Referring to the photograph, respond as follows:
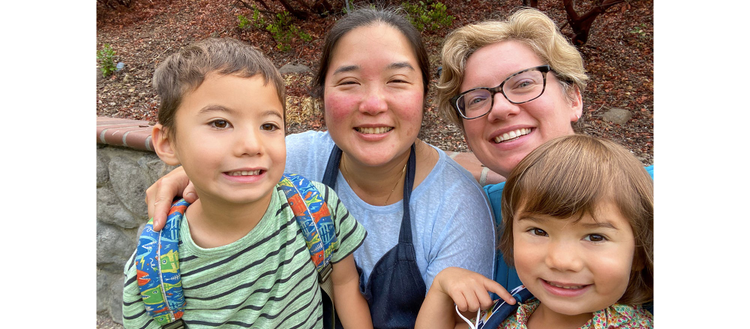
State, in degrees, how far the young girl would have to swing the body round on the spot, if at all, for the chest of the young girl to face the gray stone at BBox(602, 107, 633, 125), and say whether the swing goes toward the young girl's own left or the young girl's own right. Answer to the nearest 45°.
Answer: approximately 180°

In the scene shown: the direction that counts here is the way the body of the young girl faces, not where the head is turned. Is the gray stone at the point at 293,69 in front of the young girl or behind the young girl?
behind

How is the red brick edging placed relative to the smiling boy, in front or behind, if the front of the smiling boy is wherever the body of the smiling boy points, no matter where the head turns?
behind

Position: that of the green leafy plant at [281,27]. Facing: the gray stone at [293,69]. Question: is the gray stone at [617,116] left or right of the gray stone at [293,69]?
left

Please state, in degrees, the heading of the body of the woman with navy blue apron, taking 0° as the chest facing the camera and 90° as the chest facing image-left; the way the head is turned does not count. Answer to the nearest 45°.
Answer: approximately 0°

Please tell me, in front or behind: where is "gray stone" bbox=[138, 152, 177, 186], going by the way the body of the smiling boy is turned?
behind

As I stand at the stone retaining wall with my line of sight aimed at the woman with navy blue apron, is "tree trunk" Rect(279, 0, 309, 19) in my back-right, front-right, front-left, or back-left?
back-left
